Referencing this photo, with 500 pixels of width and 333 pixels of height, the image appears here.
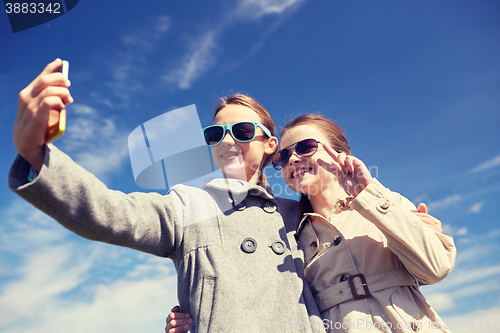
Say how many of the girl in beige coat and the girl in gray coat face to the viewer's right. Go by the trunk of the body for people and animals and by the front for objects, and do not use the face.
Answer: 0

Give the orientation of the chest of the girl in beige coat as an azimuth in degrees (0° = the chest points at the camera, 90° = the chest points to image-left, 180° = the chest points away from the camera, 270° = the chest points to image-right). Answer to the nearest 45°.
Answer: approximately 45°

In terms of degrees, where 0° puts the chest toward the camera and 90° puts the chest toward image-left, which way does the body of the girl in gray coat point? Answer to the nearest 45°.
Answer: approximately 0°

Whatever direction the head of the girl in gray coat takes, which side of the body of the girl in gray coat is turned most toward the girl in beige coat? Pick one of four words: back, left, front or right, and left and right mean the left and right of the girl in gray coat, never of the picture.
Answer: left

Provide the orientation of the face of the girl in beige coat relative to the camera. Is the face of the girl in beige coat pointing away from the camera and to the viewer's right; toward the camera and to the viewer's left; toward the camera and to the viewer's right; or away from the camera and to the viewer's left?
toward the camera and to the viewer's left
